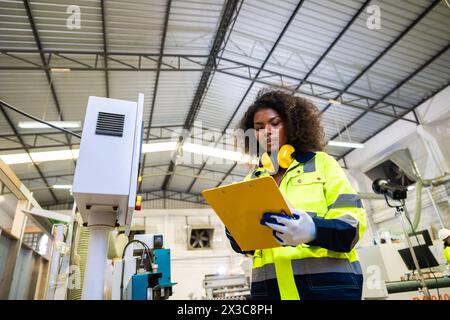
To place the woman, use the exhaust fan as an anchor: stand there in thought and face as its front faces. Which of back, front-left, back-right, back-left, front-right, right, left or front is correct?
front

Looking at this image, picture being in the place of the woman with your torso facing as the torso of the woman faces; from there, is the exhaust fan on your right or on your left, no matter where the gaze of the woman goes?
on your right

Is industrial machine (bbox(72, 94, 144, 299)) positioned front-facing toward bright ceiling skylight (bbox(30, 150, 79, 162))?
no

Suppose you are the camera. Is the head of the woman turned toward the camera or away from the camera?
toward the camera

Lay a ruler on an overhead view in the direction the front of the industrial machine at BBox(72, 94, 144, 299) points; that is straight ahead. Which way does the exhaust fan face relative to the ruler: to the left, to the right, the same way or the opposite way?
to the right

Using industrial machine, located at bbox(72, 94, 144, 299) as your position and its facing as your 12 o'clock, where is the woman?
The woman is roughly at 1 o'clock from the industrial machine.

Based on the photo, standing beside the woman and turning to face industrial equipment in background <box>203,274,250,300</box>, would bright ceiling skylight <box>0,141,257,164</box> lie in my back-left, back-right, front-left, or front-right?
front-left

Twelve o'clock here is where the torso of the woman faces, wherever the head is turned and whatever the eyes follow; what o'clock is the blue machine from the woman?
The blue machine is roughly at 3 o'clock from the woman.

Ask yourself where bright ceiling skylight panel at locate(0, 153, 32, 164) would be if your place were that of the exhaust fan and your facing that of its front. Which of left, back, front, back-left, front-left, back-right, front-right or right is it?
front-right

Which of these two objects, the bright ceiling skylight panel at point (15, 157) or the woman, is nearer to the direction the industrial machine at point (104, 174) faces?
the woman

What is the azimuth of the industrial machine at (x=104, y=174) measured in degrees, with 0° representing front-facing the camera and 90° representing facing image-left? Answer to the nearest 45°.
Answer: approximately 270°

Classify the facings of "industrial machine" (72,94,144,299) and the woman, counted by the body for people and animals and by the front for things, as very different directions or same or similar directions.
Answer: very different directions

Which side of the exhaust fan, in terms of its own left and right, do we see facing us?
front
